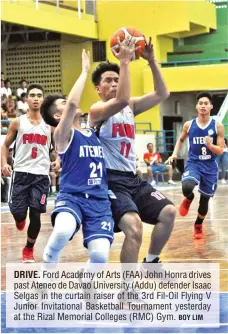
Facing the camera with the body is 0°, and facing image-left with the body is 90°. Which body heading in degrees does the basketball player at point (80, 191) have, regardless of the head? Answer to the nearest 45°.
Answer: approximately 315°

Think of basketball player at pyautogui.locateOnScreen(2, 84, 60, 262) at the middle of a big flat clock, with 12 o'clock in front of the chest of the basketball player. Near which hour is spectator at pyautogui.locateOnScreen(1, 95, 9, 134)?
The spectator is roughly at 6 o'clock from the basketball player.

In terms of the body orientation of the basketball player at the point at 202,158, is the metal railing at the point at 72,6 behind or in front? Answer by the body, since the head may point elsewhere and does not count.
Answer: behind
